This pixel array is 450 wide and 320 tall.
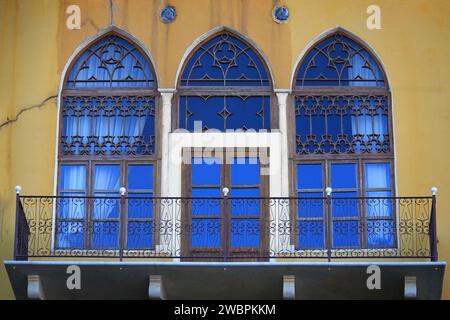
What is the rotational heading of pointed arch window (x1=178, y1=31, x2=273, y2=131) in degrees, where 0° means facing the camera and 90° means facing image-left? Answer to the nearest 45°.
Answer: approximately 0°

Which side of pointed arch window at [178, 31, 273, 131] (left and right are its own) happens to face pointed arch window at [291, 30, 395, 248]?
left

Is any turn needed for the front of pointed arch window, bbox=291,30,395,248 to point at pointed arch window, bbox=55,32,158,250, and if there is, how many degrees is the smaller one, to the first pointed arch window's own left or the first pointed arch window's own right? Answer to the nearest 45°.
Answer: approximately 90° to the first pointed arch window's own right

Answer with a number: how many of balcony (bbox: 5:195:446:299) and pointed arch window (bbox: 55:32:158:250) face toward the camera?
2
